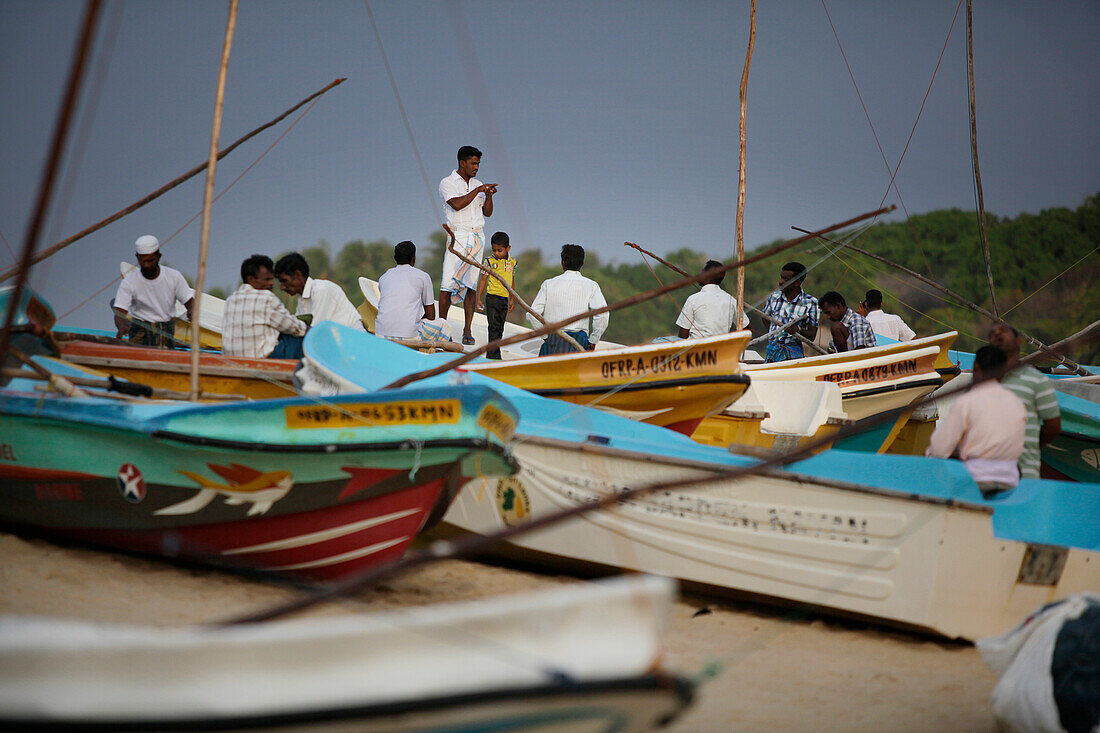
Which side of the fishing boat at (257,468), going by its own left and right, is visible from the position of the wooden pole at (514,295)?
left

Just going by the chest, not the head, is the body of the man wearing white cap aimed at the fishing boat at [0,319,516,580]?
yes

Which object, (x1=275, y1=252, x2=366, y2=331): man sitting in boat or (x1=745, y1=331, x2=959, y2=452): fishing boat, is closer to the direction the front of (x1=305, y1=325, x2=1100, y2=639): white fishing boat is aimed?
the man sitting in boat

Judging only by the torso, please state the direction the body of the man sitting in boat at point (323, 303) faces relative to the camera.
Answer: to the viewer's left

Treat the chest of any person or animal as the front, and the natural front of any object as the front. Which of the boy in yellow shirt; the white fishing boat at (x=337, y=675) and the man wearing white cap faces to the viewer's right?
the white fishing boat

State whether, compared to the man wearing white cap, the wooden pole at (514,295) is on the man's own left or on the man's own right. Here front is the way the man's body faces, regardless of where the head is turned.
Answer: on the man's own left

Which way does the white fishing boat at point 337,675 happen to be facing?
to the viewer's right

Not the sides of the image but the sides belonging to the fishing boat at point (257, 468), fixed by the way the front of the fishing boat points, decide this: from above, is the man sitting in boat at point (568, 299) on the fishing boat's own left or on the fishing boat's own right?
on the fishing boat's own left

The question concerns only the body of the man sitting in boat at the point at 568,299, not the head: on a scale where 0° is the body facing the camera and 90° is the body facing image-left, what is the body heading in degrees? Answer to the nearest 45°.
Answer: approximately 180°

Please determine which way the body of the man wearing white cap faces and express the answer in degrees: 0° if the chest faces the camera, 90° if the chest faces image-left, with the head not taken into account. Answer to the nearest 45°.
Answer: approximately 0°
